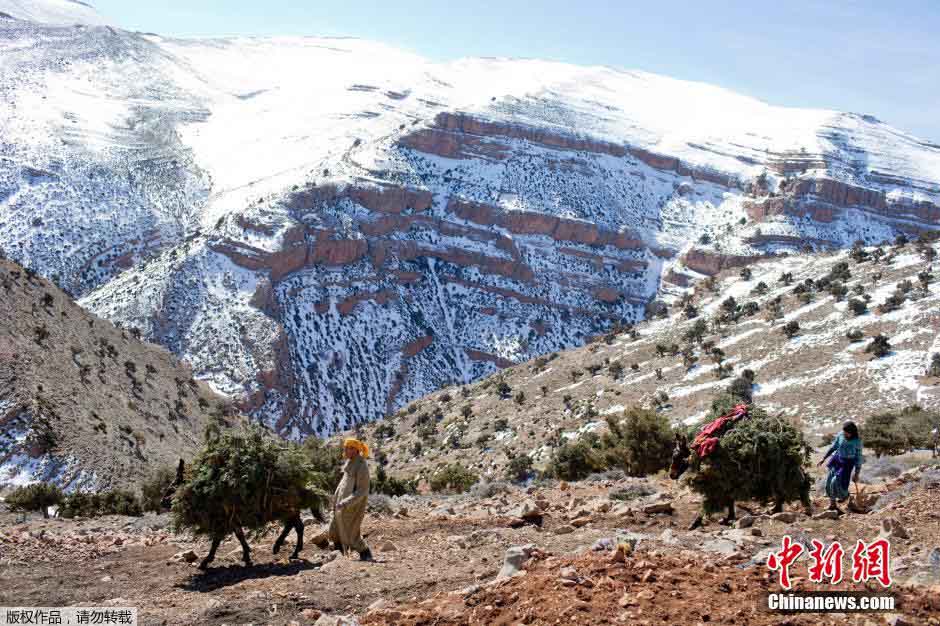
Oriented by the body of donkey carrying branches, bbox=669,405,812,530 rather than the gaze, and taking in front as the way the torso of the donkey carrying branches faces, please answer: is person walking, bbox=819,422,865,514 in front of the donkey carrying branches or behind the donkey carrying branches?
behind

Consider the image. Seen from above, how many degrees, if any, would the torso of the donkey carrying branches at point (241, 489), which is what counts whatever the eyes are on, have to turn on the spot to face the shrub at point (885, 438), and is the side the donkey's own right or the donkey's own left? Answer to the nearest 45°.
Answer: approximately 135° to the donkey's own right

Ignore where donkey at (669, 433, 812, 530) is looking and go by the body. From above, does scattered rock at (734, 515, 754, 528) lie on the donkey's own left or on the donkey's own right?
on the donkey's own left

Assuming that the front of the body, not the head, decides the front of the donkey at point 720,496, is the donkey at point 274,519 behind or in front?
in front

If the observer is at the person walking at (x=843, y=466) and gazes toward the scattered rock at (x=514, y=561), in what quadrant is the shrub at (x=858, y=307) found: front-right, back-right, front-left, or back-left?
back-right

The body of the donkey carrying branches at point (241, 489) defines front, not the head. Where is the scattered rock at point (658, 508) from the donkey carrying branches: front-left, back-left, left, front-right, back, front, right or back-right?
back

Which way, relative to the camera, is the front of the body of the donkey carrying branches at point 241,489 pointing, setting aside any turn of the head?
to the viewer's left

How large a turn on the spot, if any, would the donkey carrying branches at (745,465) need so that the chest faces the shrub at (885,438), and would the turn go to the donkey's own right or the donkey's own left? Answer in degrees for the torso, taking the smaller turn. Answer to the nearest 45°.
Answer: approximately 135° to the donkey's own right
